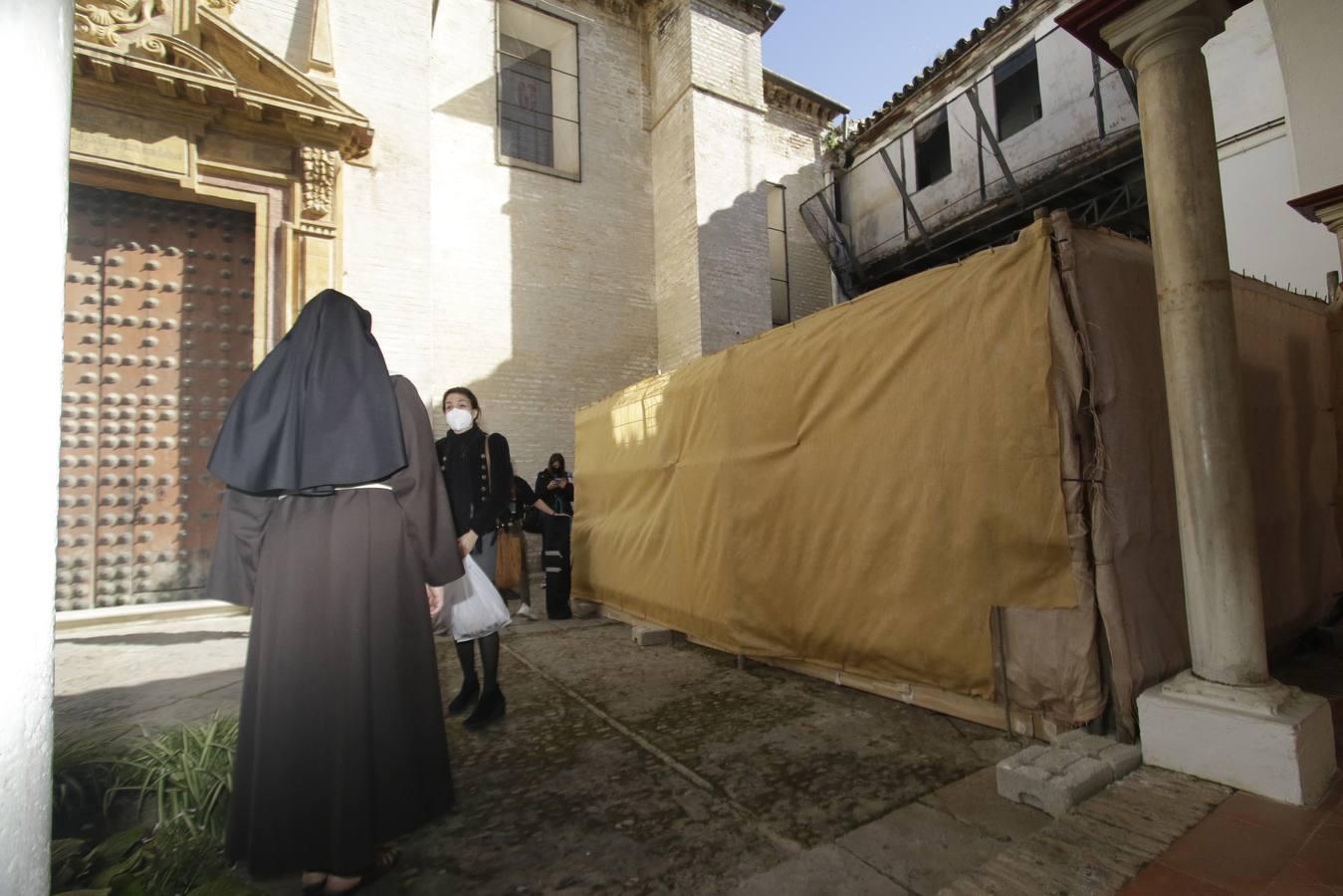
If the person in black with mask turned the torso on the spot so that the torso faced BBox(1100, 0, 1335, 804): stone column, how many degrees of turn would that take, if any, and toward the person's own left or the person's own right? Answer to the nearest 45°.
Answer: approximately 45° to the person's own left

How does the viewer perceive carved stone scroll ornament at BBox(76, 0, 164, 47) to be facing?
facing the viewer

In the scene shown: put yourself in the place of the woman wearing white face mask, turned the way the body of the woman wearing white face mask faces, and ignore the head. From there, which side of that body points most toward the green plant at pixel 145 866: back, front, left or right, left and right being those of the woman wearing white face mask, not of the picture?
front

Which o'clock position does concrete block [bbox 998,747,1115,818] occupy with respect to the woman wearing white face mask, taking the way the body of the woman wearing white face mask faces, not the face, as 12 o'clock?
The concrete block is roughly at 9 o'clock from the woman wearing white face mask.

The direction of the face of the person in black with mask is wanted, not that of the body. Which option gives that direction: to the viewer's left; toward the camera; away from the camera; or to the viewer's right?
toward the camera

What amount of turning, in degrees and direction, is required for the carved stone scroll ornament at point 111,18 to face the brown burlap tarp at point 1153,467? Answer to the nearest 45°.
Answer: approximately 45° to its left

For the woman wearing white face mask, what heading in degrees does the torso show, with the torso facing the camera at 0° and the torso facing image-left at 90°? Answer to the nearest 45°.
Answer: approximately 45°

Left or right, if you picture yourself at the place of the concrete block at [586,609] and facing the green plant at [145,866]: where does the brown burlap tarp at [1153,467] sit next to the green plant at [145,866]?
left

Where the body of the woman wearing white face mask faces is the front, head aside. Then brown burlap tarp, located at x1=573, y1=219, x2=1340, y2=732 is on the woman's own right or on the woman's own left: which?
on the woman's own left

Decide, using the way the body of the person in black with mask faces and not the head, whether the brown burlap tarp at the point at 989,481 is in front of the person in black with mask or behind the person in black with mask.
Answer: in front

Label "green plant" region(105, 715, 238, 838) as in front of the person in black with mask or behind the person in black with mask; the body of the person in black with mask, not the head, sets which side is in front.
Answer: in front

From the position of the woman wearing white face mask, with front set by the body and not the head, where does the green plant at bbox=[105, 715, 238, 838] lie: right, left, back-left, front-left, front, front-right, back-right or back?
front

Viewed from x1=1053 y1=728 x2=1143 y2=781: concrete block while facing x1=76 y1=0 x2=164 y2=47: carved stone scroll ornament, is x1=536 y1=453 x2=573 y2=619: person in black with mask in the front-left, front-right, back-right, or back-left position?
front-right

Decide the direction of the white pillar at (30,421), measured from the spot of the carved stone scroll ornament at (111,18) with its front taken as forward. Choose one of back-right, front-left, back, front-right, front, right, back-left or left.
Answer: front
